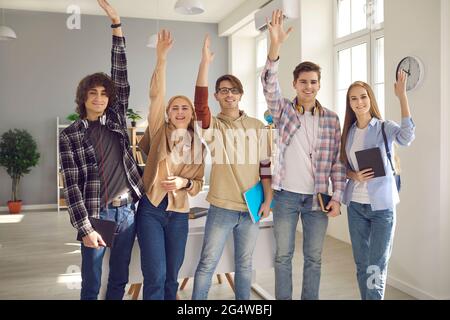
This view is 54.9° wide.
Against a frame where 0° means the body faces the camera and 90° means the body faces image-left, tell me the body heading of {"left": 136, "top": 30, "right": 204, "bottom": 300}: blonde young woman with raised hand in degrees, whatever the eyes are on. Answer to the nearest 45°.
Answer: approximately 0°

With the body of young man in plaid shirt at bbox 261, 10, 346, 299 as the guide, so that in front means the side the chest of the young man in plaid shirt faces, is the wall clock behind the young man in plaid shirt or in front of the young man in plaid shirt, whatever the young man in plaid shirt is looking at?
behind

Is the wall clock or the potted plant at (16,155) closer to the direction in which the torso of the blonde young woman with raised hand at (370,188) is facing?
the potted plant

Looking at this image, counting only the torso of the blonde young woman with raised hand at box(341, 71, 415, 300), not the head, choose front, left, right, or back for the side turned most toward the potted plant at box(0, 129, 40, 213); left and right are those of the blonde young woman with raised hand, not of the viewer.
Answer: right

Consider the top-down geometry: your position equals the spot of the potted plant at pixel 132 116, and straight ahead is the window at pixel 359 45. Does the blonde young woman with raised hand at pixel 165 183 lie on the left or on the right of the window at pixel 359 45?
right

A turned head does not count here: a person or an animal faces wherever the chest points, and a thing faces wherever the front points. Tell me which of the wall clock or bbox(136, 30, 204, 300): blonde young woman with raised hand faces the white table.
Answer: the wall clock

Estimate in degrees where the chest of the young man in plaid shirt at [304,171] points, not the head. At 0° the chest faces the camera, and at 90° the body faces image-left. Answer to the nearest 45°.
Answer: approximately 0°

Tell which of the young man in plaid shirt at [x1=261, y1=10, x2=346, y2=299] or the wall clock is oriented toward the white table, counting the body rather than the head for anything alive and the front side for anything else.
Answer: the wall clock
